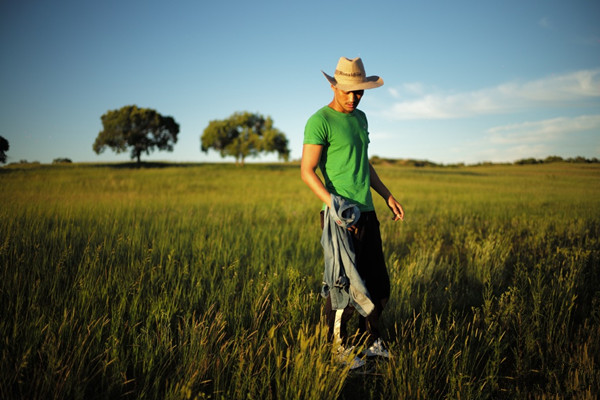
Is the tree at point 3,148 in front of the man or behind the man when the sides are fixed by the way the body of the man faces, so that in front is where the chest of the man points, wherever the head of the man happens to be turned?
behind

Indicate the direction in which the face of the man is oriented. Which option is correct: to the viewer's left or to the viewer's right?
to the viewer's right

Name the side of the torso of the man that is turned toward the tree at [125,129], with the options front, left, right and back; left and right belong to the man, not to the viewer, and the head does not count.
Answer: back

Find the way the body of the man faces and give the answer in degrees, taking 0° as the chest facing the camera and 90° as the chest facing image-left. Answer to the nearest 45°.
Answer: approximately 315°
